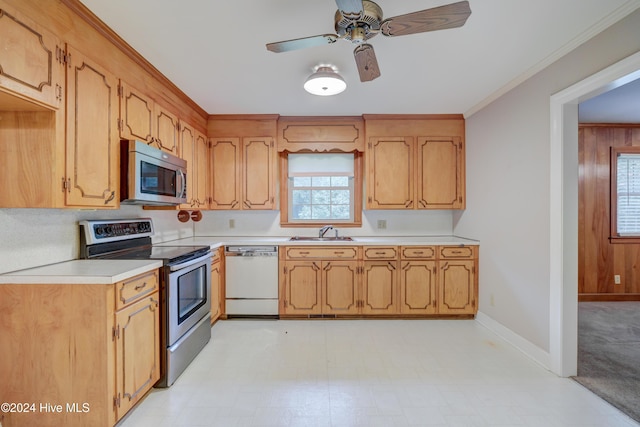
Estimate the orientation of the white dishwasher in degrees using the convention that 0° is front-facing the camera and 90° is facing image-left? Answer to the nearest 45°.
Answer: approximately 0°

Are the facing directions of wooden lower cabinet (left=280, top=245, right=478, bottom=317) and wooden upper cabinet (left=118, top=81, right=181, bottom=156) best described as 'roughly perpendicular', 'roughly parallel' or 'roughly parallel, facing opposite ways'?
roughly perpendicular

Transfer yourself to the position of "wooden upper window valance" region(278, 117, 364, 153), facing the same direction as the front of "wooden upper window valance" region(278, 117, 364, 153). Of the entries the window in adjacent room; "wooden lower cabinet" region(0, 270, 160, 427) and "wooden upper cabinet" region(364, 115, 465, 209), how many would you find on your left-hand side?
2

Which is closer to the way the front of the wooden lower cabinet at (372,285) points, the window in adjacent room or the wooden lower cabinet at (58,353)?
the wooden lower cabinet

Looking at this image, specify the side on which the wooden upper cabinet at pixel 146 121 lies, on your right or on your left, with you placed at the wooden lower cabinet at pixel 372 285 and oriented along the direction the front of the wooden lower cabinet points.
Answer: on your right

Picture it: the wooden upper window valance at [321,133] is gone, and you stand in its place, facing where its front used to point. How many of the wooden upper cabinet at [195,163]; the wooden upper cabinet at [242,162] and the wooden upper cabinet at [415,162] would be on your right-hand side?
2

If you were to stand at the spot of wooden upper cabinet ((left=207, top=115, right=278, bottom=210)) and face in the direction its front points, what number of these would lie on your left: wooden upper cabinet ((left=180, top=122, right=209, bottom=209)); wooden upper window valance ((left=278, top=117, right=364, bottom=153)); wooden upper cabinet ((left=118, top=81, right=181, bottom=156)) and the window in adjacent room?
2
